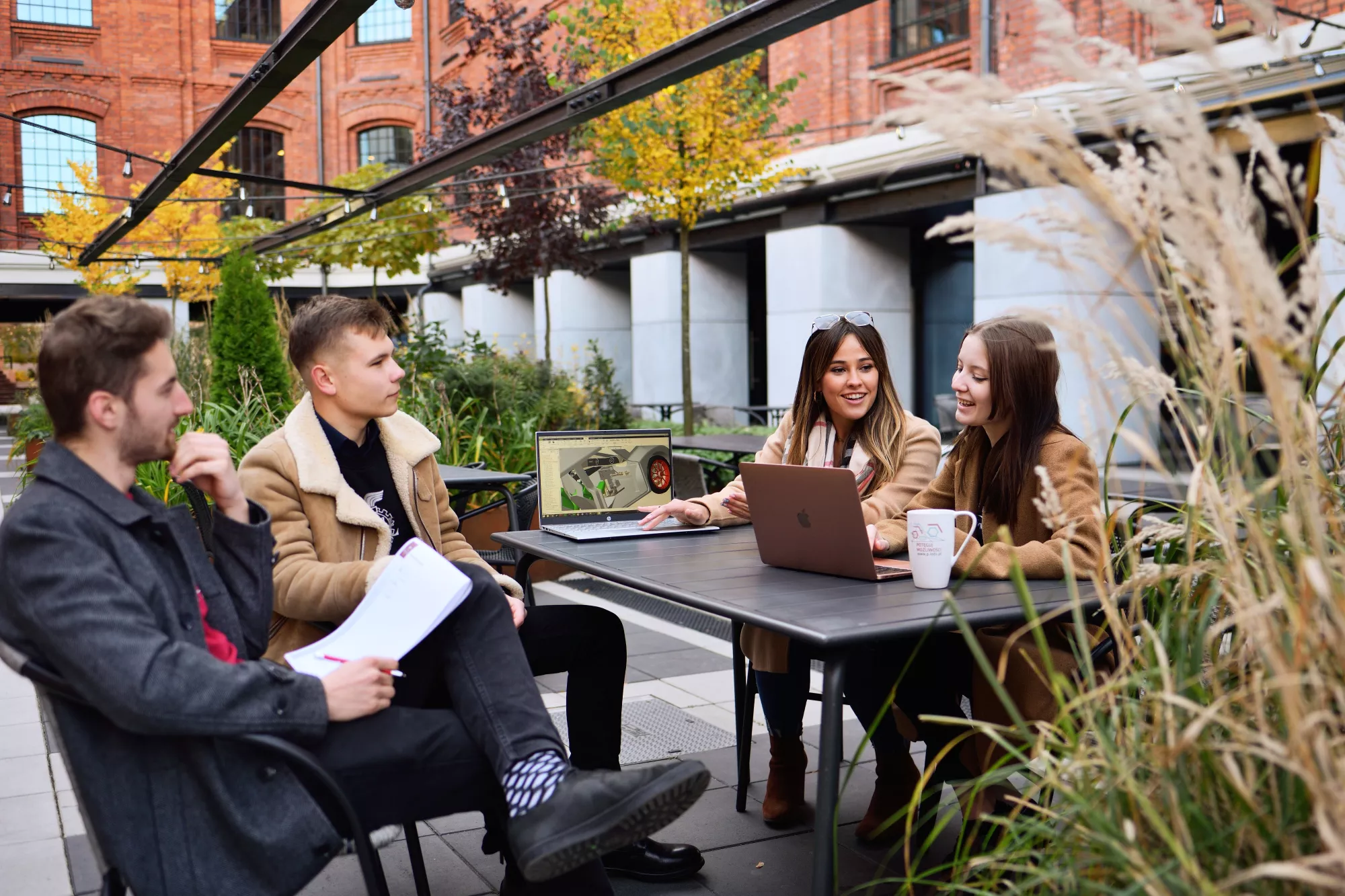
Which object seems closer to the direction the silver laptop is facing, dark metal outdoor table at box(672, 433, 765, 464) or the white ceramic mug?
the white ceramic mug

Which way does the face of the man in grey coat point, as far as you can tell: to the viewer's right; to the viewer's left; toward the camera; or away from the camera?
to the viewer's right

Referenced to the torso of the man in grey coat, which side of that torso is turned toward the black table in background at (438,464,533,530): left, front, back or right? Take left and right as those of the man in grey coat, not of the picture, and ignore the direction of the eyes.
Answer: left

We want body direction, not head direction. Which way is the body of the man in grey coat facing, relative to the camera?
to the viewer's right

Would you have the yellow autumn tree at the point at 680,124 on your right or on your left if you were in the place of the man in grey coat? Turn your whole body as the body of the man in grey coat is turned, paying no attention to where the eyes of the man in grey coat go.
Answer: on your left

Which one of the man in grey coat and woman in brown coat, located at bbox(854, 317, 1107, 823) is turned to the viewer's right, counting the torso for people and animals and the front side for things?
the man in grey coat

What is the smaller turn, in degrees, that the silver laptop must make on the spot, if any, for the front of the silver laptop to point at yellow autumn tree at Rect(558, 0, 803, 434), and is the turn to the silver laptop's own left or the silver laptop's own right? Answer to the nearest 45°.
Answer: approximately 135° to the silver laptop's own left

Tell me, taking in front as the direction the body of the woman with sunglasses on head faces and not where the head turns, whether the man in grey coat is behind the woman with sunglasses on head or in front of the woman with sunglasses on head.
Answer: in front

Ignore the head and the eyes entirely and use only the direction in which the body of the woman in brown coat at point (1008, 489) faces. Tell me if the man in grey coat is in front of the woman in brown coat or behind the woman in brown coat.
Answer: in front

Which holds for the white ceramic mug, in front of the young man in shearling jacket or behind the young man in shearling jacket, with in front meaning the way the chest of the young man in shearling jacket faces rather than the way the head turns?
in front

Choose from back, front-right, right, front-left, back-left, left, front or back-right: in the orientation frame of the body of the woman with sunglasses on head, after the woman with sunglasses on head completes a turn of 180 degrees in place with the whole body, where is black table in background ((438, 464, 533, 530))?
left

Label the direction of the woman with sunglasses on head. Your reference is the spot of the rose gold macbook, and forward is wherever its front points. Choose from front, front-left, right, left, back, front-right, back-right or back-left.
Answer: front-left

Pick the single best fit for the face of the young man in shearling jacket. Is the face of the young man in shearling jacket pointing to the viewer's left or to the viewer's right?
to the viewer's right

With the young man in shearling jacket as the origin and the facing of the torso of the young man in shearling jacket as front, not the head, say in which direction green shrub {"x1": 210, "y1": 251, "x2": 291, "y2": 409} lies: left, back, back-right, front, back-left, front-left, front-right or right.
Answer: back-left

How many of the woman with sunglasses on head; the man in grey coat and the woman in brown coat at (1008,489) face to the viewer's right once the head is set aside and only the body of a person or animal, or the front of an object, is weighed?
1

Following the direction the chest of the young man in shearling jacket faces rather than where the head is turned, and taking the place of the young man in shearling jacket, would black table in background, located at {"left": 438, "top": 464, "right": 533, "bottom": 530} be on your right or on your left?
on your left
